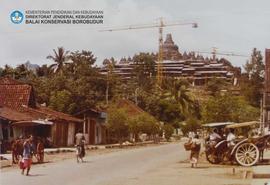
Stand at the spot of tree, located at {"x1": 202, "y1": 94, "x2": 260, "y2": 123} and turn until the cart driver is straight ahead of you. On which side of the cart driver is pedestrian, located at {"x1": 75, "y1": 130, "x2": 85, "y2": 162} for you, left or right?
right

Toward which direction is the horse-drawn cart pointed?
to the viewer's right

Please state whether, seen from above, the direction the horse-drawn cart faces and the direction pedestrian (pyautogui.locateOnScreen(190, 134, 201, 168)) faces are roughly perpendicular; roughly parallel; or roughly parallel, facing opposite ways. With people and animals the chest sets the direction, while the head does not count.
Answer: roughly perpendicular

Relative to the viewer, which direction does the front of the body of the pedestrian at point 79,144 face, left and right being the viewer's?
facing away from the viewer

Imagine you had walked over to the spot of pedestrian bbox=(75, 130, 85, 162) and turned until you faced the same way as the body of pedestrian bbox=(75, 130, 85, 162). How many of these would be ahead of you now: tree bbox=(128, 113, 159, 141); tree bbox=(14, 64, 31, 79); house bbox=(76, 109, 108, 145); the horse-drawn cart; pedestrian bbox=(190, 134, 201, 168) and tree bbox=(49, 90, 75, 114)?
4

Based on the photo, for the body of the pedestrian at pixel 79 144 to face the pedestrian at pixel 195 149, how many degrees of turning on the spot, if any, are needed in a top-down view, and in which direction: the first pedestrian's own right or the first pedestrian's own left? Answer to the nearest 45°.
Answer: approximately 135° to the first pedestrian's own right

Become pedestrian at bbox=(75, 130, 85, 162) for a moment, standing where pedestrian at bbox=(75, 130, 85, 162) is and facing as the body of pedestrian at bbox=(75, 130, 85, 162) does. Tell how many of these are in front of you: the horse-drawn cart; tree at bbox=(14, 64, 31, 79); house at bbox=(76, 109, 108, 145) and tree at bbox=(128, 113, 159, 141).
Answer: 3

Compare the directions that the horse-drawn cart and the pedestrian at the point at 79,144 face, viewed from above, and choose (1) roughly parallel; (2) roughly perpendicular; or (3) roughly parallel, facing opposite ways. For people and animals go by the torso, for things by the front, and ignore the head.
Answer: roughly perpendicular

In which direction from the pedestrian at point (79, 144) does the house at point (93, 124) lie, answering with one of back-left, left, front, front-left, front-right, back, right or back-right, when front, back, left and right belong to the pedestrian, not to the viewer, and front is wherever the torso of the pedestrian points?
front

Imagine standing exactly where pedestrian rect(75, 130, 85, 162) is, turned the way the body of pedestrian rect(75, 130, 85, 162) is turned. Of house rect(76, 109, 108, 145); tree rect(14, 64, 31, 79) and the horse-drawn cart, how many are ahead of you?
2

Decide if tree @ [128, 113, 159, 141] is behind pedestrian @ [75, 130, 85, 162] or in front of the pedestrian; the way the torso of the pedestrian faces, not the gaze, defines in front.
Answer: in front
